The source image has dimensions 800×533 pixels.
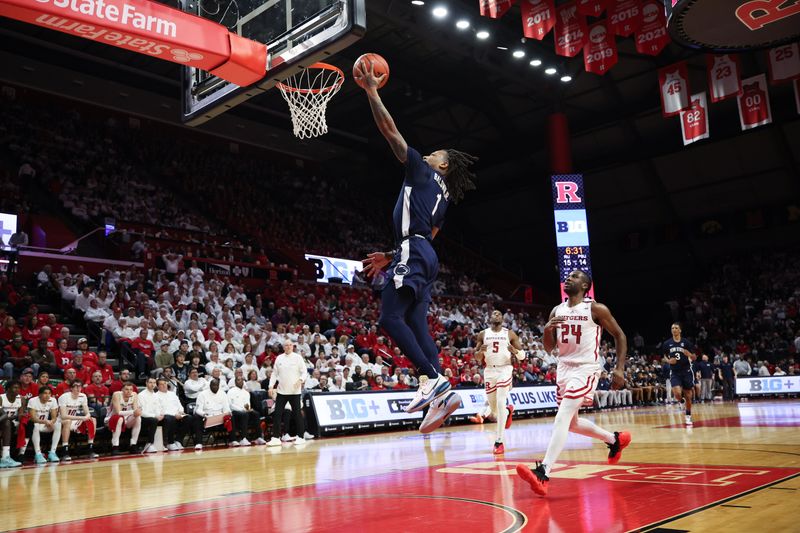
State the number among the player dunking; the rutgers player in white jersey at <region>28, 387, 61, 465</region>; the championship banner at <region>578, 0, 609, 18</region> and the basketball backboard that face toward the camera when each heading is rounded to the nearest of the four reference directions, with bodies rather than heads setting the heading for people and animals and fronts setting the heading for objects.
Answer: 2

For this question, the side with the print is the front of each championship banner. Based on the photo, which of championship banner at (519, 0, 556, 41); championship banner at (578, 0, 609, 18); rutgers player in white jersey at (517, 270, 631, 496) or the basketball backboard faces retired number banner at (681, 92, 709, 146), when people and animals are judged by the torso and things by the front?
the basketball backboard

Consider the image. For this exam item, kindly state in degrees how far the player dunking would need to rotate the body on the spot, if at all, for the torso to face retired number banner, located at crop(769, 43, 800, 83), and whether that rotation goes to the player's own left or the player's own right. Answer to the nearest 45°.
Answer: approximately 90° to the player's own right

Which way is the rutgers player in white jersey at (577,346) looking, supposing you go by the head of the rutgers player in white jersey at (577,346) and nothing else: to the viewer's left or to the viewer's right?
to the viewer's left

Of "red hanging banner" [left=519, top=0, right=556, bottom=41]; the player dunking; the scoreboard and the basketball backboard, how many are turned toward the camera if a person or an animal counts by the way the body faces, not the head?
2

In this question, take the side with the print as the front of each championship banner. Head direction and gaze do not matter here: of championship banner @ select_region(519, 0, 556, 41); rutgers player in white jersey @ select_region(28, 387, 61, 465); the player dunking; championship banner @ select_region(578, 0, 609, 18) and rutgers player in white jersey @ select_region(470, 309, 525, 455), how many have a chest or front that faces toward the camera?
4

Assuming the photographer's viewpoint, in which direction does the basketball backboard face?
facing away from the viewer and to the right of the viewer

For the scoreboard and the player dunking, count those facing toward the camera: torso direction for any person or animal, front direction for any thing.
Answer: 1
